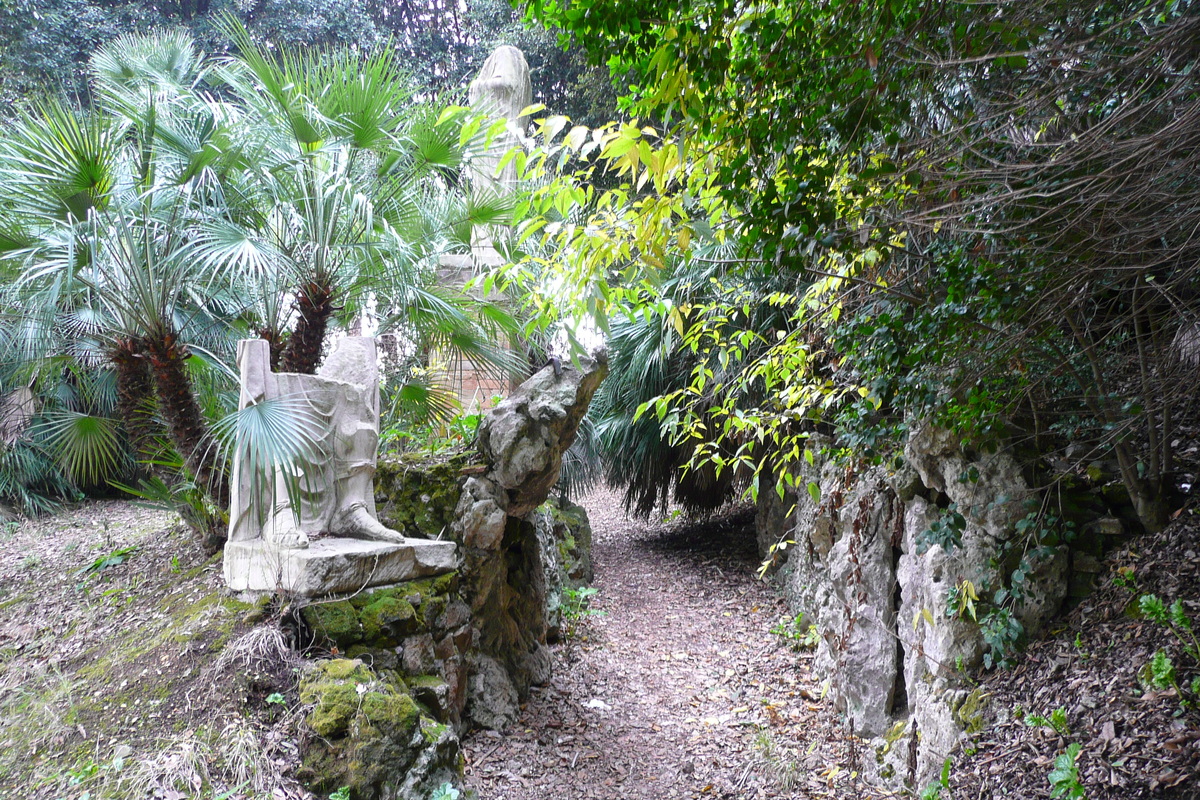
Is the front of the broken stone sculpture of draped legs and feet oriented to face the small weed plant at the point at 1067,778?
yes

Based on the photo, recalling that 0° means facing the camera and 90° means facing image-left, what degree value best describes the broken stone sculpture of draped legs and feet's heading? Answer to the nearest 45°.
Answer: approximately 315°

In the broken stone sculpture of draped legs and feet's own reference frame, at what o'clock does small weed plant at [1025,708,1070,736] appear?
The small weed plant is roughly at 12 o'clock from the broken stone sculpture of draped legs and feet.

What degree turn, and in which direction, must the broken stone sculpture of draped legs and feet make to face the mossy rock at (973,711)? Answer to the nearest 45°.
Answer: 0° — it already faces it
